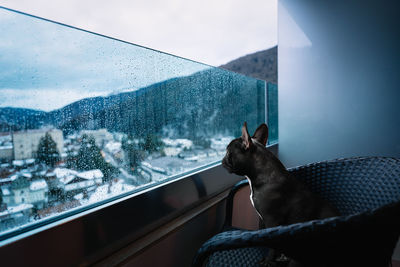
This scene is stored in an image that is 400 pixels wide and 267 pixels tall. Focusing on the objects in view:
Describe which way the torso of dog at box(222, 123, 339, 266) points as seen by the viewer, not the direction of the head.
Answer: to the viewer's left

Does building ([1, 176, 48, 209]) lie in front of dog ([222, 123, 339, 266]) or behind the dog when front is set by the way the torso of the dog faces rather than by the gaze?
in front

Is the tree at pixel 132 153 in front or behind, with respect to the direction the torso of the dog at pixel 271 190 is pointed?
in front

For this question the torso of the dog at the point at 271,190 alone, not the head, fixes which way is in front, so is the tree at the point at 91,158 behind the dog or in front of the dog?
in front
